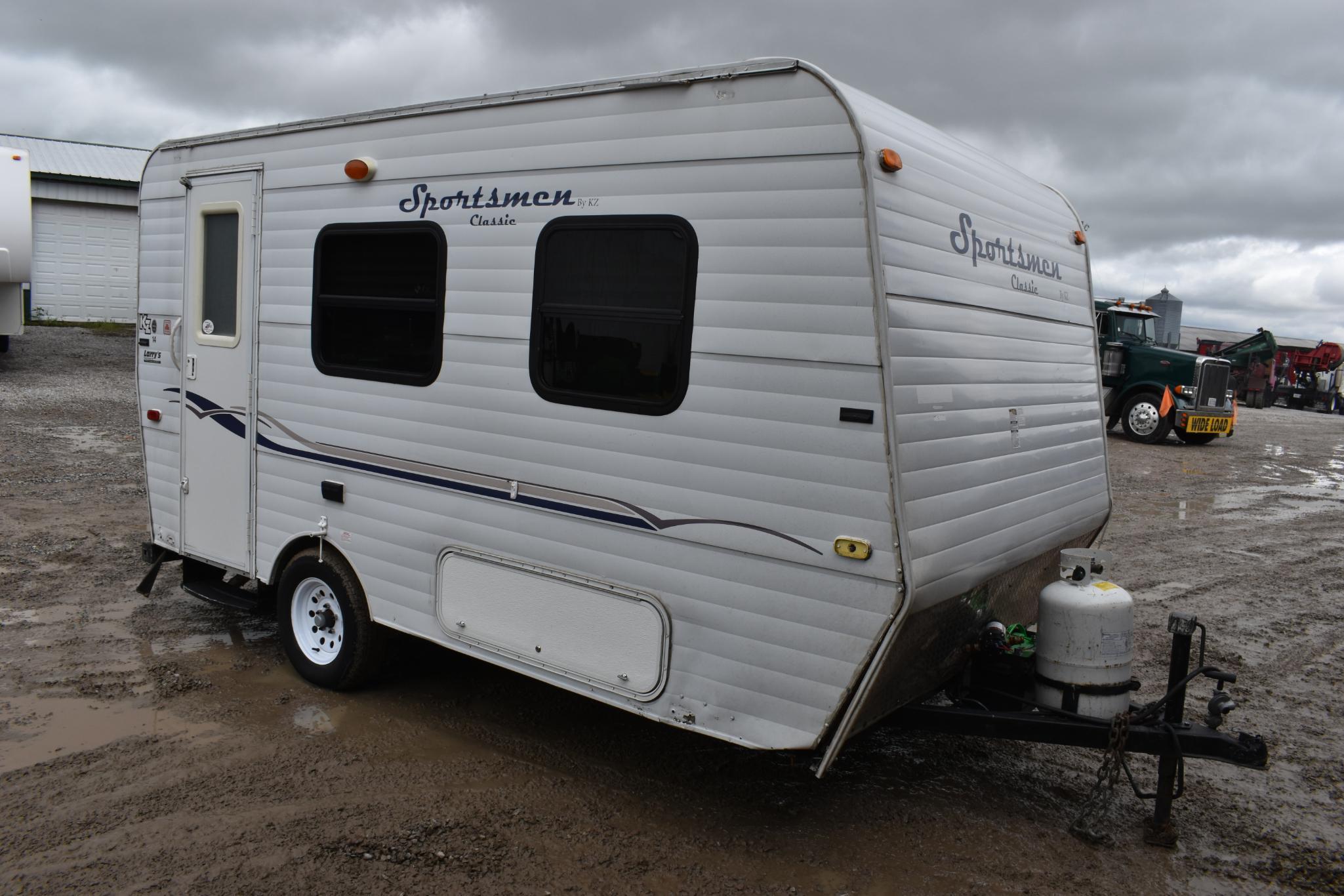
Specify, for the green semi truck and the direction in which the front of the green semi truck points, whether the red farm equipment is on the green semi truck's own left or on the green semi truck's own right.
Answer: on the green semi truck's own left

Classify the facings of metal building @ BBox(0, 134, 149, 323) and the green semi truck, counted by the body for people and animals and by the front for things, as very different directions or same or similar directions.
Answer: same or similar directions

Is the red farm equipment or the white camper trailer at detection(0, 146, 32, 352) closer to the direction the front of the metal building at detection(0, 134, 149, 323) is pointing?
the white camper trailer

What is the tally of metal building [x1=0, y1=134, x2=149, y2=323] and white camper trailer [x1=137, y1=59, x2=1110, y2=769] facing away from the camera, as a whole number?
0

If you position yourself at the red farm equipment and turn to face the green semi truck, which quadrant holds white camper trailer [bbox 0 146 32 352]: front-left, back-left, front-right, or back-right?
front-right

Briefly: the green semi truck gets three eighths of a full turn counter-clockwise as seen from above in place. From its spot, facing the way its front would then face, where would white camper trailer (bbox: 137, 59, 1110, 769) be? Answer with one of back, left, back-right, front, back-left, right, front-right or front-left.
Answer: back

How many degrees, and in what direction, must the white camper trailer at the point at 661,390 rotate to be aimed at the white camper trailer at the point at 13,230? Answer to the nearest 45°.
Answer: approximately 180°

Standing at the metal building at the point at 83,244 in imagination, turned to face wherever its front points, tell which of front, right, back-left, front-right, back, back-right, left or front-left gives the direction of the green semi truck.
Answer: front-left

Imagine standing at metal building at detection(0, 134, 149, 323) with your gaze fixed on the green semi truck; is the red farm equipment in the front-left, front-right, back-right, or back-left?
front-left

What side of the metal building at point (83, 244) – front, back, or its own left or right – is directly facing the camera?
front

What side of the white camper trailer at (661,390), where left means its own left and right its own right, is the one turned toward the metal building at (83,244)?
back

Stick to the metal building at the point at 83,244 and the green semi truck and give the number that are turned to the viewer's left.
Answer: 0

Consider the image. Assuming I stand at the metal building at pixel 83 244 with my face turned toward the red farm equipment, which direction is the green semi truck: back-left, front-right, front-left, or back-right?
front-right

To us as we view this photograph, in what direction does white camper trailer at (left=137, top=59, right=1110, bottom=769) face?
facing the viewer and to the right of the viewer
